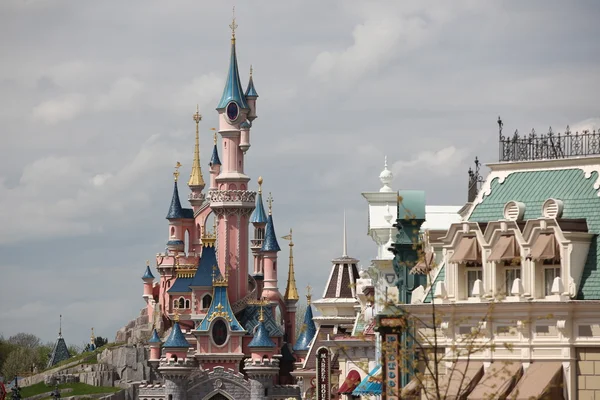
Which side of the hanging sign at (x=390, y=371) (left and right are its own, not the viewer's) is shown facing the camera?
front
